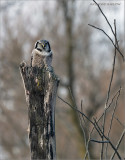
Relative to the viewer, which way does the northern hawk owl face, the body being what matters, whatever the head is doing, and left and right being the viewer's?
facing the viewer
